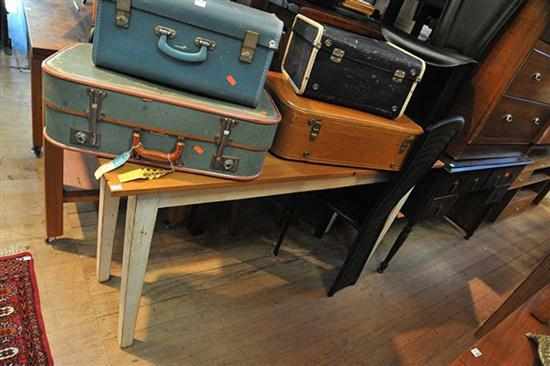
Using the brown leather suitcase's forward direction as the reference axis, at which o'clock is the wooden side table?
The wooden side table is roughly at 3 o'clock from the brown leather suitcase.

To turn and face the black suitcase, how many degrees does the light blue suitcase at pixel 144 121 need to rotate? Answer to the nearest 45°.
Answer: approximately 135° to its left

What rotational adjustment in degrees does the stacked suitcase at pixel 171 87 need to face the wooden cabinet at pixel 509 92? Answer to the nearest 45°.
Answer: approximately 135° to its left

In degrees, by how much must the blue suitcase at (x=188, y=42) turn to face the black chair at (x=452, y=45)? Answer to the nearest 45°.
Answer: approximately 135° to its left

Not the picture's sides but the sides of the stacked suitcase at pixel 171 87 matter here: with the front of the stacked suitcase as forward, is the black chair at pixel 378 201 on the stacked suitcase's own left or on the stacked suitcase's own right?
on the stacked suitcase's own left

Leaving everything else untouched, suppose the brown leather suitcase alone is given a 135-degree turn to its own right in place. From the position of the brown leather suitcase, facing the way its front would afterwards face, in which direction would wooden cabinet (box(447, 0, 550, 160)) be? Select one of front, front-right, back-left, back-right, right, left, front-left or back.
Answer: right
